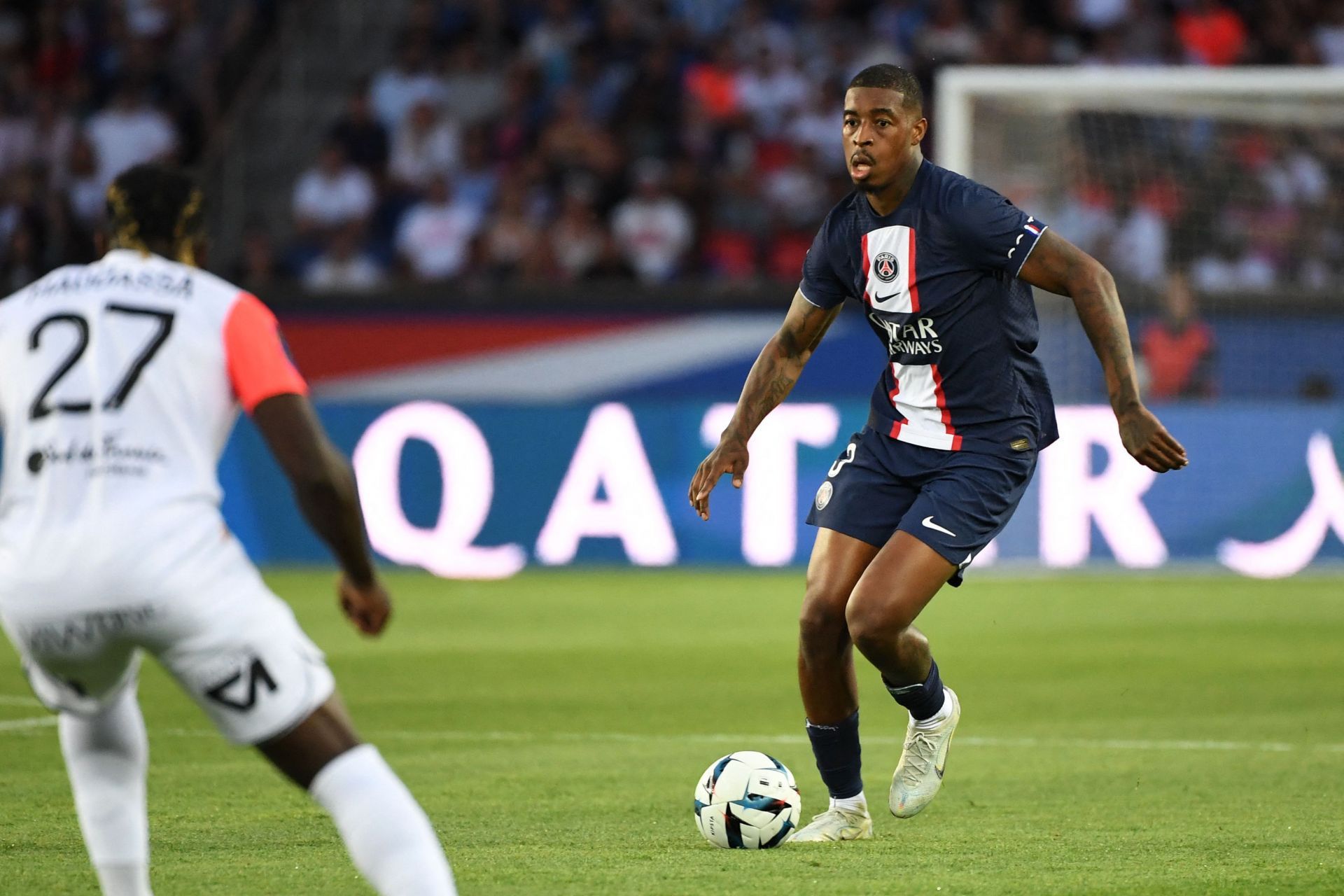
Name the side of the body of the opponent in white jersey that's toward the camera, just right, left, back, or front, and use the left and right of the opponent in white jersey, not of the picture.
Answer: back

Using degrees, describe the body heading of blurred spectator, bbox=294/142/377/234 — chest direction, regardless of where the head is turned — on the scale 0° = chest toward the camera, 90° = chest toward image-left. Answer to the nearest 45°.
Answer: approximately 0°

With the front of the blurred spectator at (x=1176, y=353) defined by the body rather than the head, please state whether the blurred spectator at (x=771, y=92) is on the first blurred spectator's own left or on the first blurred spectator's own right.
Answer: on the first blurred spectator's own right

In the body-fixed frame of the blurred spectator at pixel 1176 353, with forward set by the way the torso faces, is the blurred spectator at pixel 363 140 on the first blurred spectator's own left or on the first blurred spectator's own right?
on the first blurred spectator's own right

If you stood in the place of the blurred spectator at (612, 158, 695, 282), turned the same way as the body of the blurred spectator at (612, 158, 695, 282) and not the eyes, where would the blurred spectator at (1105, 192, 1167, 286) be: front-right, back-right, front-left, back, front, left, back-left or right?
left

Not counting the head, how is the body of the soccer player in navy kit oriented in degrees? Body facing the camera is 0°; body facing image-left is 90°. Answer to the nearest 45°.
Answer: approximately 45°

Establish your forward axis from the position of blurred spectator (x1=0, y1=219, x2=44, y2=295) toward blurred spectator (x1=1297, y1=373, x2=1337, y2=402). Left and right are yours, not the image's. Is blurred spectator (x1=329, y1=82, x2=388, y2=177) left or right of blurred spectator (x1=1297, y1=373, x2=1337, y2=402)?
left

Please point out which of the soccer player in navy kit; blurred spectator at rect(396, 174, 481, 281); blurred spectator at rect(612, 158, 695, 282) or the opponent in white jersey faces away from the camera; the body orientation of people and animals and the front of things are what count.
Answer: the opponent in white jersey

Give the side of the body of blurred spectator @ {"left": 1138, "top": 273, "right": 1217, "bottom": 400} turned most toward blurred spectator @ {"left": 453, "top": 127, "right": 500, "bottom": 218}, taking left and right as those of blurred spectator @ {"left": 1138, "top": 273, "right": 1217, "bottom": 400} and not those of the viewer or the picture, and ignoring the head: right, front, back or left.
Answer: right

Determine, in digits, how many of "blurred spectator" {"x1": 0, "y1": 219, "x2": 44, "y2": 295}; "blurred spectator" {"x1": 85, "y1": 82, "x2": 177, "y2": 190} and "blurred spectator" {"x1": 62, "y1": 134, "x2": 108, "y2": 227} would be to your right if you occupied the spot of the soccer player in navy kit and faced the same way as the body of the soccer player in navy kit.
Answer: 3

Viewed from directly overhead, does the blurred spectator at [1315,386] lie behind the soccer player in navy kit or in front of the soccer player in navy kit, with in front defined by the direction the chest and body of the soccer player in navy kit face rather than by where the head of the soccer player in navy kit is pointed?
behind

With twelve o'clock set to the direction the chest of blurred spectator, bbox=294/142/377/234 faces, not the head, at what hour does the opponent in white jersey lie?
The opponent in white jersey is roughly at 12 o'clock from the blurred spectator.

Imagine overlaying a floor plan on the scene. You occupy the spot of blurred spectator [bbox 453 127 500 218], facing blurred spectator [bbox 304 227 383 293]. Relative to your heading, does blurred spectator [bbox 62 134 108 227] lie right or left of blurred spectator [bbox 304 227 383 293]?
right

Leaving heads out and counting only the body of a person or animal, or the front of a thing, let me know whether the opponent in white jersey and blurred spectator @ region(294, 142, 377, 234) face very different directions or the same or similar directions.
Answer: very different directions

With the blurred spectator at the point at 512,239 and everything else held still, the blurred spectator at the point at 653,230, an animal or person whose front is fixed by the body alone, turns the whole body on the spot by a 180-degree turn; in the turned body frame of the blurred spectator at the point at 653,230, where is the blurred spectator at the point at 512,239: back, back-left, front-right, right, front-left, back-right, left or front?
left
